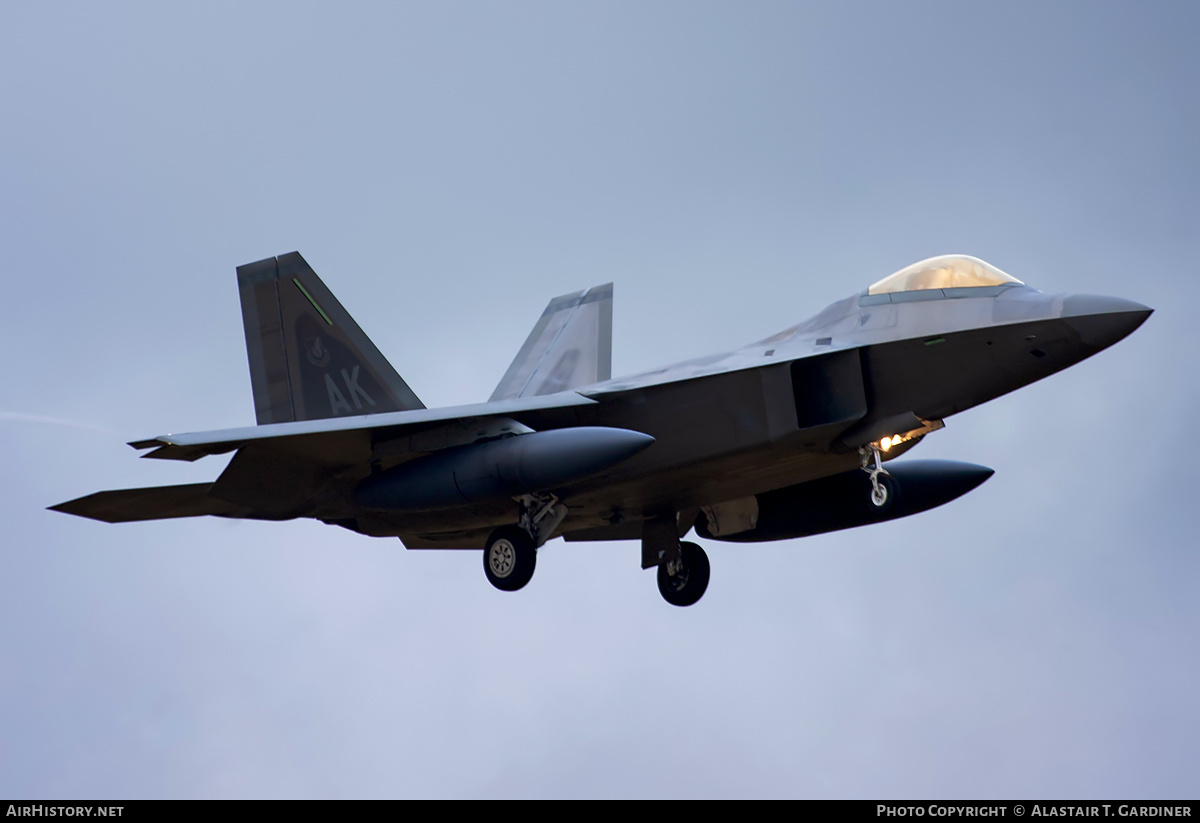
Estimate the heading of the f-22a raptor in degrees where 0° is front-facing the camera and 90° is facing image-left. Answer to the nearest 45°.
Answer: approximately 315°
